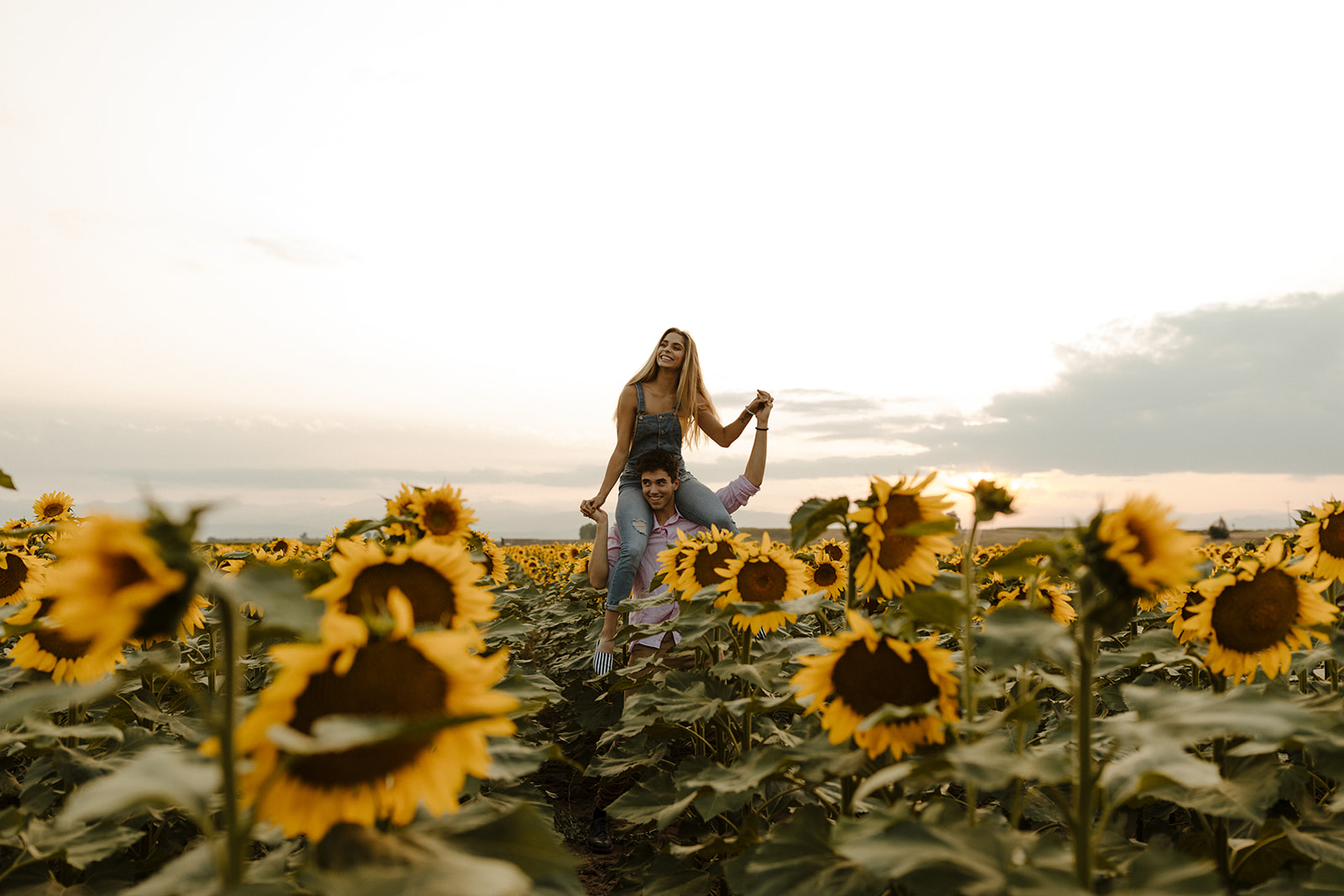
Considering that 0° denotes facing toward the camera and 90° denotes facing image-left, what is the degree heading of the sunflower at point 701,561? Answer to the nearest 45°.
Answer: approximately 0°

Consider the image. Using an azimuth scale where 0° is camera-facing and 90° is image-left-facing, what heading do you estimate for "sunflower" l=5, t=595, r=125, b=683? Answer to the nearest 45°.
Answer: approximately 0°

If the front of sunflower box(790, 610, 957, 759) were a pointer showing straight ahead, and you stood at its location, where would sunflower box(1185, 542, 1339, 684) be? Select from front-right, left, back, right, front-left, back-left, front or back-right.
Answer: back-left

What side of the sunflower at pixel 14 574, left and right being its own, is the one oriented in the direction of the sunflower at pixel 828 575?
left

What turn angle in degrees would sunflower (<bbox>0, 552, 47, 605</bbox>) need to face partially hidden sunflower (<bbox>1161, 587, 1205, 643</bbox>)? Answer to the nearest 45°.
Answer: approximately 45° to its left
